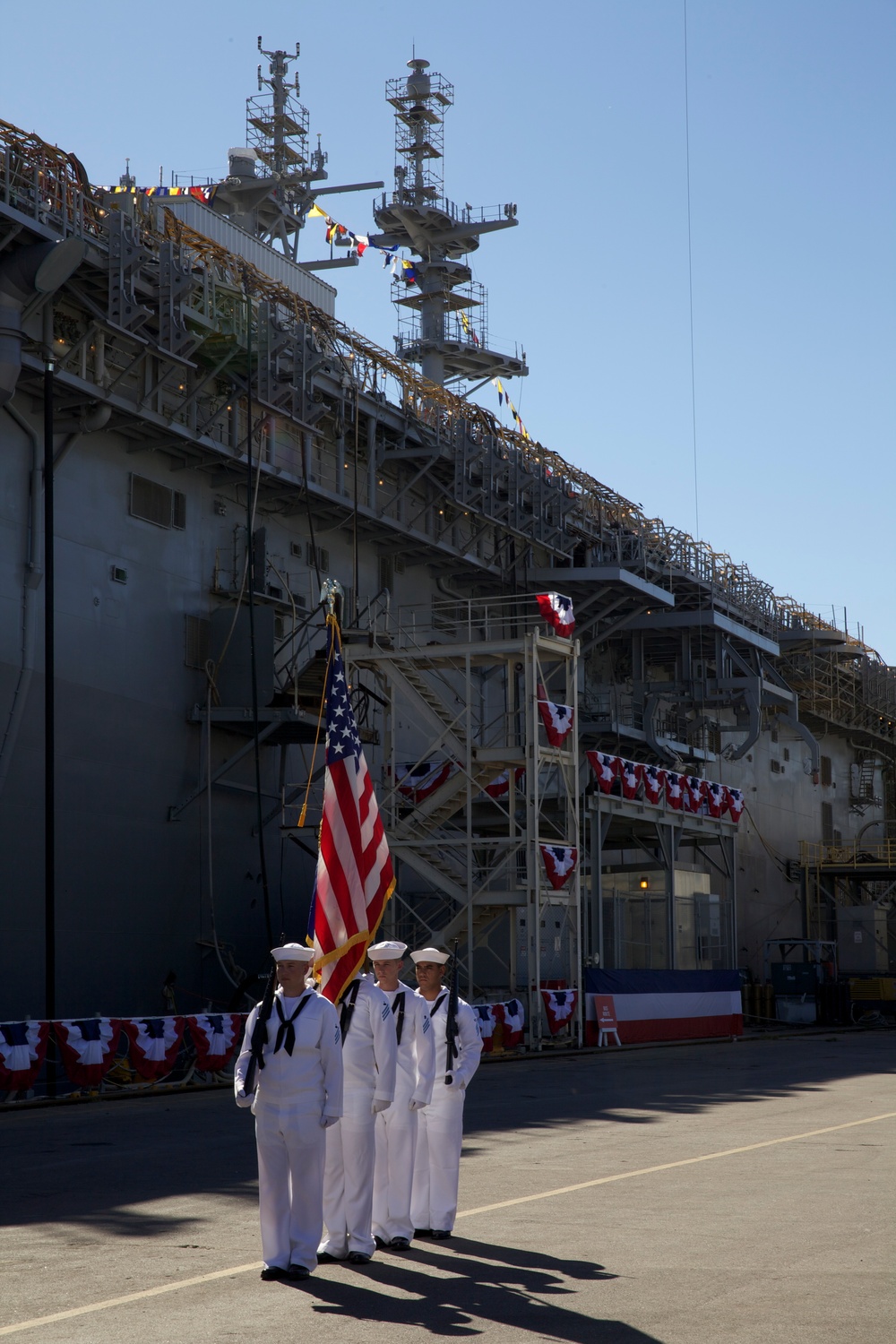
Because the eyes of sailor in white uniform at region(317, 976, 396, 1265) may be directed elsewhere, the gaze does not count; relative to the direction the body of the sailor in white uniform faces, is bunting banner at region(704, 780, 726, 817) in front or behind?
behind

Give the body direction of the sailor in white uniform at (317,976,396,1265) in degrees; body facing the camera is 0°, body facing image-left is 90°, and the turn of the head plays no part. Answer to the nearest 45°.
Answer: approximately 45°

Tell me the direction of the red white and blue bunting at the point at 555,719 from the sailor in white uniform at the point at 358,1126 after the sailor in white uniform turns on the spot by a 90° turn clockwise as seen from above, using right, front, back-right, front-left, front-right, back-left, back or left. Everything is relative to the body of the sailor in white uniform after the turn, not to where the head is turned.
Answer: front-right

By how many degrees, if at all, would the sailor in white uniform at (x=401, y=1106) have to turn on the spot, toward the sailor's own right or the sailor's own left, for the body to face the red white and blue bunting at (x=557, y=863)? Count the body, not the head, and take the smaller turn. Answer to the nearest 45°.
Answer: approximately 135° to the sailor's own right

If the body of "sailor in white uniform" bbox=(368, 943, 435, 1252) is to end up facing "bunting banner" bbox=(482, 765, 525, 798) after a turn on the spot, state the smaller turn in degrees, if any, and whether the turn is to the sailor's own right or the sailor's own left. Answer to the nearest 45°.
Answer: approximately 135° to the sailor's own right
